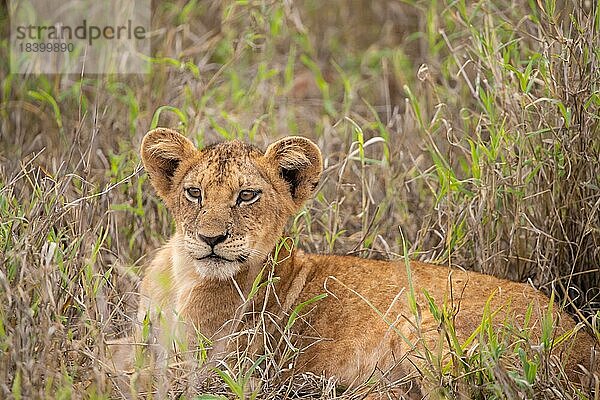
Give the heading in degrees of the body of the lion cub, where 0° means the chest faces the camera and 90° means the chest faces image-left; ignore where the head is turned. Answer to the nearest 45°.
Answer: approximately 45°
